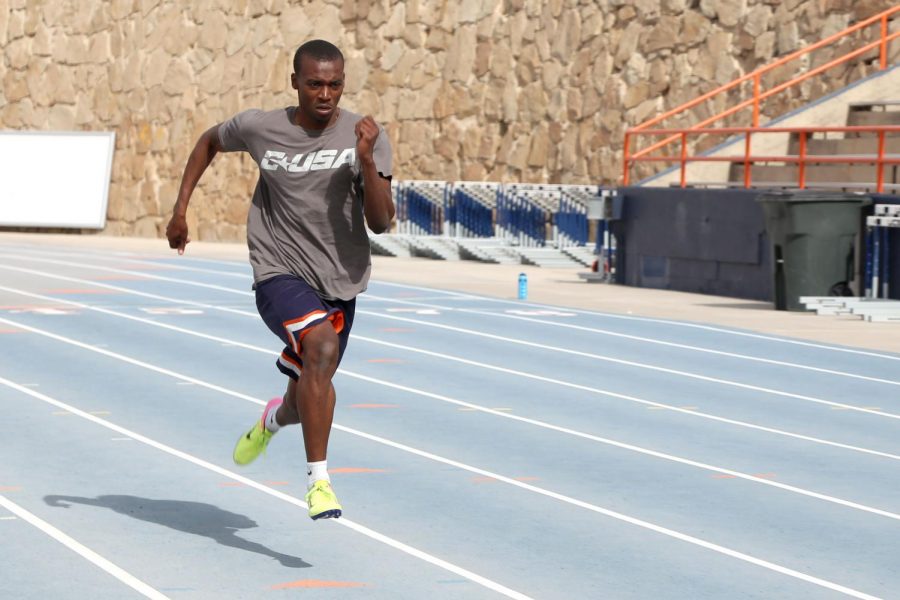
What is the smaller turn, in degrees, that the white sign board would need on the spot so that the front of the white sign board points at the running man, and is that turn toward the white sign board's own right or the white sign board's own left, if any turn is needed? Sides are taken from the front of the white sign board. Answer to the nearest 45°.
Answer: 0° — it already faces them

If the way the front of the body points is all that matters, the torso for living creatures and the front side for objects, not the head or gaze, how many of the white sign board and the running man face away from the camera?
0

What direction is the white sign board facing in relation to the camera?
toward the camera

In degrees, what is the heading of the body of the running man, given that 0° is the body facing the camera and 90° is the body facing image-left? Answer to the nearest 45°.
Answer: approximately 315°

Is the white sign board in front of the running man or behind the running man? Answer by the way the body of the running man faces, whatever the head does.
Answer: behind

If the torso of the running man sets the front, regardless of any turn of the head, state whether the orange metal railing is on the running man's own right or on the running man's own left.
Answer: on the running man's own left

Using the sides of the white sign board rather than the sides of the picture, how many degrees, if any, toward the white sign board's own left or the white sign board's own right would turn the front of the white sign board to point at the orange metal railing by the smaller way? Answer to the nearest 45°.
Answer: approximately 45° to the white sign board's own left

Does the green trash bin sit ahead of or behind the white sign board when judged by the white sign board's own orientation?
ahead

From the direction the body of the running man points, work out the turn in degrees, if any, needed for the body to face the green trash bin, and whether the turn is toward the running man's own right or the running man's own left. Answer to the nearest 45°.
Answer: approximately 90° to the running man's own left

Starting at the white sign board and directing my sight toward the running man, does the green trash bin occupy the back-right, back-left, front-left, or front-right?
front-left

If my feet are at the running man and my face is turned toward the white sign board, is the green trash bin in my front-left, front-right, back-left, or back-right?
front-right
